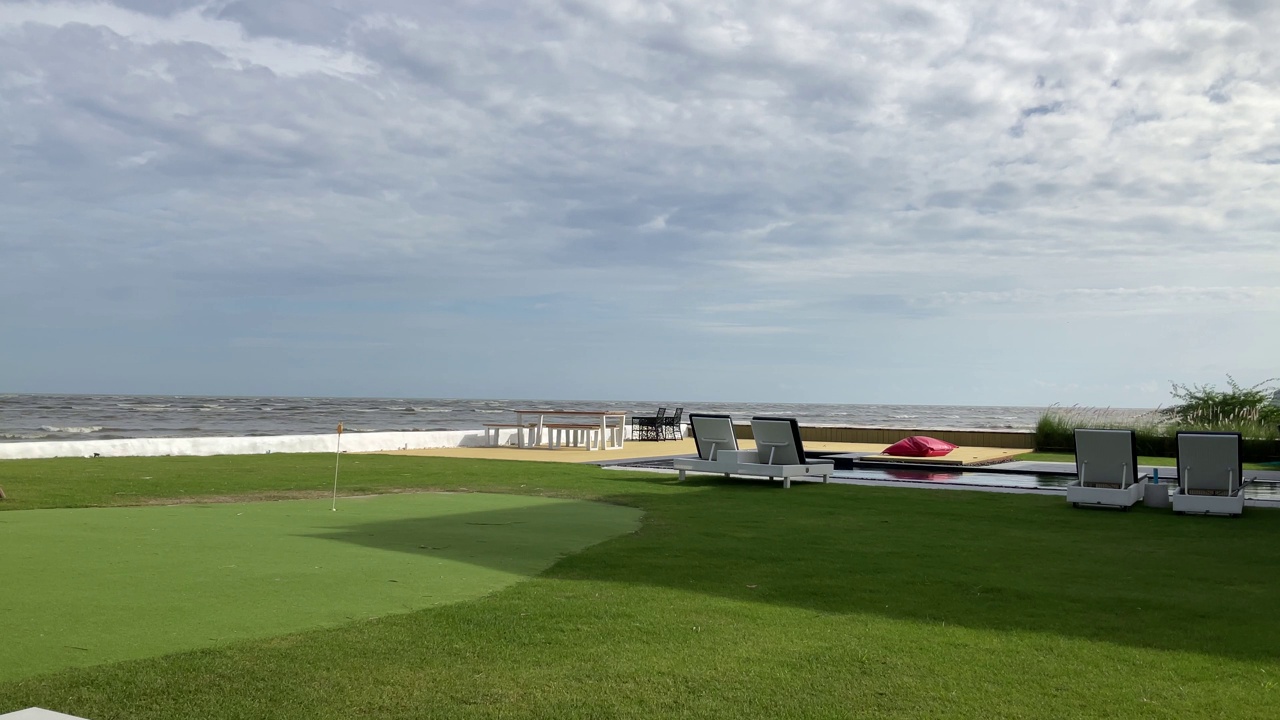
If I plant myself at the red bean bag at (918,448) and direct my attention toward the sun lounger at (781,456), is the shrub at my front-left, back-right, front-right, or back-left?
back-left

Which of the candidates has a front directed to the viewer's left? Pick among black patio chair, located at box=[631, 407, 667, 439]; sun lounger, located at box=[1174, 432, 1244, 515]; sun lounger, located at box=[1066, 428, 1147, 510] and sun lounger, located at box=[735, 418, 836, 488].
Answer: the black patio chair

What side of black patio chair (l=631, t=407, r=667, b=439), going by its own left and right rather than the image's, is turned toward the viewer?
left
